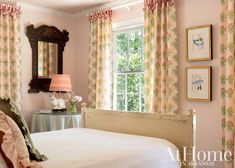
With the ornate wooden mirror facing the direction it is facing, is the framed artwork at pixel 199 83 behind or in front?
in front

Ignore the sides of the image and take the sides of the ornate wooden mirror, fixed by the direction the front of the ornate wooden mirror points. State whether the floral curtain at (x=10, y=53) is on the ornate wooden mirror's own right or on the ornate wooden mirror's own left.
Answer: on the ornate wooden mirror's own right

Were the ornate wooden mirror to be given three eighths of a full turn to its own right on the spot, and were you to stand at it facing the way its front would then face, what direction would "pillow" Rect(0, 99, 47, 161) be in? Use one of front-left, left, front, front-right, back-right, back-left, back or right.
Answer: left

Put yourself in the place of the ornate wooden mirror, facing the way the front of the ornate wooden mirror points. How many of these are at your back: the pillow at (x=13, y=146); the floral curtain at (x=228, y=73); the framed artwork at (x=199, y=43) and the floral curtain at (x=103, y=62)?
0

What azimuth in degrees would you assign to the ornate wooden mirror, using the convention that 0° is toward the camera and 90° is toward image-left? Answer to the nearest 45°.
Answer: approximately 315°

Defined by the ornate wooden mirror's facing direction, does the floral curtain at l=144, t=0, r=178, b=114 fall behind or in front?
in front

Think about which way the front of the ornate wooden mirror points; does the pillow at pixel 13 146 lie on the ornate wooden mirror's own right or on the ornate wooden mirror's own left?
on the ornate wooden mirror's own right

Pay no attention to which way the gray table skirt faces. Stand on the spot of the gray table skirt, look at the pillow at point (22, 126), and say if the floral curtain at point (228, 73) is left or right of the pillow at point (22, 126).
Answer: left

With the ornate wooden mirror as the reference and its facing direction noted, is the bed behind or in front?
in front
